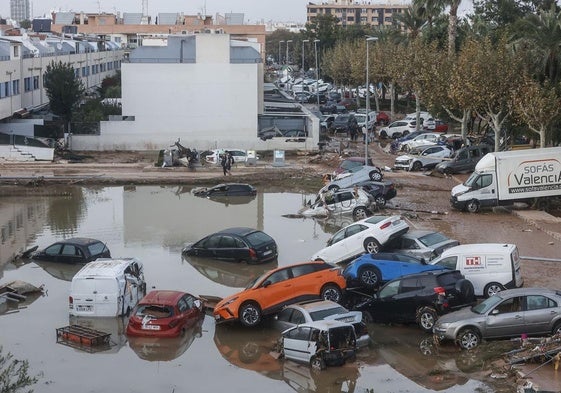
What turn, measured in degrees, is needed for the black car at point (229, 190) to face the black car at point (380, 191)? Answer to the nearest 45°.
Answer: approximately 135° to its left

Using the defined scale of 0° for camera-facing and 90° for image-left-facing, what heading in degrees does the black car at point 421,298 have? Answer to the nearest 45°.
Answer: approximately 135°

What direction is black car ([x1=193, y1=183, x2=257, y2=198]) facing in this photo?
to the viewer's left

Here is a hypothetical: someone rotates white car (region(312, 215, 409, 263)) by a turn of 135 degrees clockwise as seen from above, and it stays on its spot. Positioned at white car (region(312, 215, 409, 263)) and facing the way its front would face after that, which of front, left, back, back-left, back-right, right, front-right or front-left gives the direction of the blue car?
right

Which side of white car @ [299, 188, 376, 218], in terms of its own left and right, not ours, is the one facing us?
left
